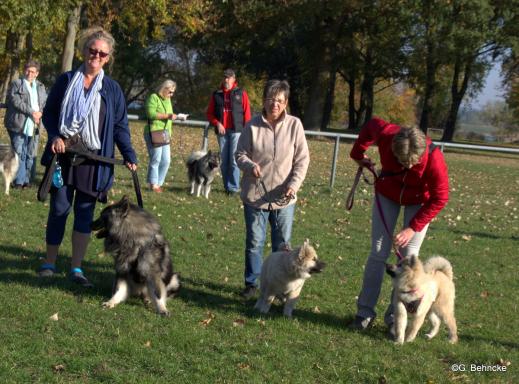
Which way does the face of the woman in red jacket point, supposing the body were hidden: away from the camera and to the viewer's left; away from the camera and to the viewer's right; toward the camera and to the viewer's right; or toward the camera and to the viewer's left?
toward the camera and to the viewer's left

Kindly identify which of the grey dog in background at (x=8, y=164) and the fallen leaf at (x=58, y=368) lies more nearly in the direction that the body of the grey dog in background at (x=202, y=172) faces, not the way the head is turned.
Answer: the fallen leaf

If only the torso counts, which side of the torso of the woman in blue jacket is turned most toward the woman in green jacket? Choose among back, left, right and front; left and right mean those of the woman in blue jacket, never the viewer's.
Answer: back

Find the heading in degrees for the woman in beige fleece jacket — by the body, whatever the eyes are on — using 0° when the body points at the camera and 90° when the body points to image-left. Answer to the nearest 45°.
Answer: approximately 0°

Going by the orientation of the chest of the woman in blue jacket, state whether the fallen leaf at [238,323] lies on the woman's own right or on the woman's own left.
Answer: on the woman's own left

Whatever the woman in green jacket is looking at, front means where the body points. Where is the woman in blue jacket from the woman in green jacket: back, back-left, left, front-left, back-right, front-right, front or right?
front-right
